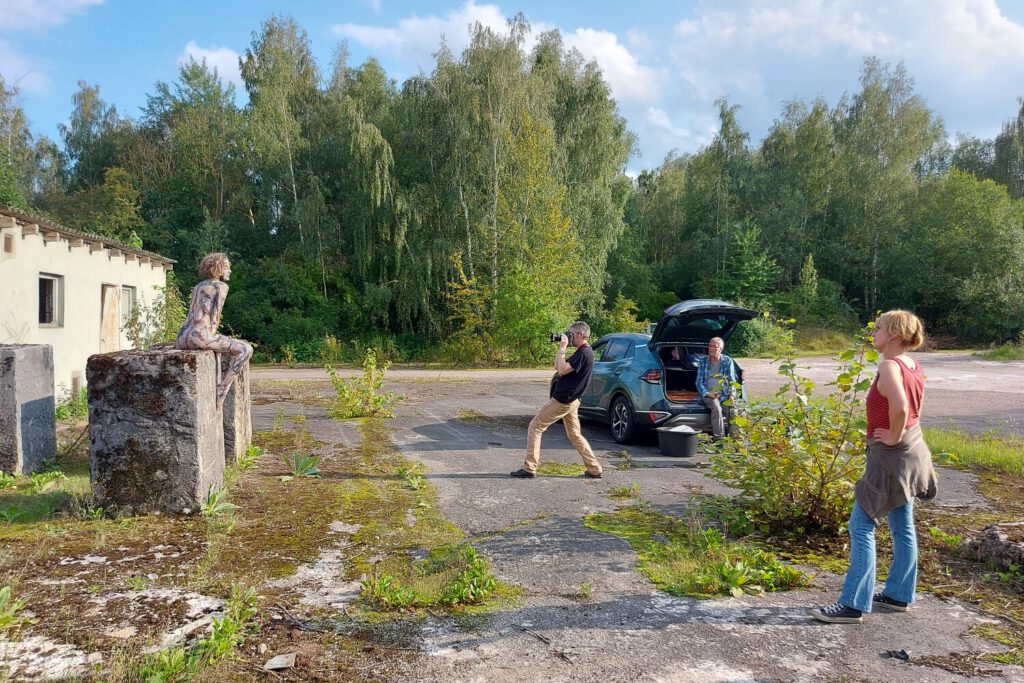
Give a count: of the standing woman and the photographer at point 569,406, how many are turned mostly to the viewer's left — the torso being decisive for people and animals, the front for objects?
2

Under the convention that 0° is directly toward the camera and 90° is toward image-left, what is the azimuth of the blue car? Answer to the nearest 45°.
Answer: approximately 135°

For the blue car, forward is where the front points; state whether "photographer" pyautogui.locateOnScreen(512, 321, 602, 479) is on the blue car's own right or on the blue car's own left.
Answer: on the blue car's own left

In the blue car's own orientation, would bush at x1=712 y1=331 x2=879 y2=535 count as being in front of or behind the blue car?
behind

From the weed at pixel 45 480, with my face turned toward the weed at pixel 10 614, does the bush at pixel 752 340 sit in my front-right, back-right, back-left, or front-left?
back-left

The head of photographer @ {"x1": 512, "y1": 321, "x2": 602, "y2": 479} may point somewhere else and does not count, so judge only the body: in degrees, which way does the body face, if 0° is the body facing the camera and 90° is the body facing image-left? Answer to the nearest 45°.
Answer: approximately 90°

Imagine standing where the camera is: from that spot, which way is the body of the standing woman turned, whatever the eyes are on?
to the viewer's left

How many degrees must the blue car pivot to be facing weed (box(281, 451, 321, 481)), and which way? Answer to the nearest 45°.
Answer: approximately 90° to its left

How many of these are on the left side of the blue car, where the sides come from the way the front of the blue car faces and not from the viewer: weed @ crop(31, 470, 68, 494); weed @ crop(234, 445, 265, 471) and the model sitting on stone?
3

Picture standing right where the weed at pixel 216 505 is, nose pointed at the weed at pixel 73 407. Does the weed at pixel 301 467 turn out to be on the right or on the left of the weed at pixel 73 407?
right

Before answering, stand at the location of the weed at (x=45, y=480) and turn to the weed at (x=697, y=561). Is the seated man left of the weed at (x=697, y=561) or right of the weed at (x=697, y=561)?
left

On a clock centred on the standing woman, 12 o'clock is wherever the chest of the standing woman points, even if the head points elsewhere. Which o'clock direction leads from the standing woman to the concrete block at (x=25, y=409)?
The concrete block is roughly at 12 o'clock from the standing woman.

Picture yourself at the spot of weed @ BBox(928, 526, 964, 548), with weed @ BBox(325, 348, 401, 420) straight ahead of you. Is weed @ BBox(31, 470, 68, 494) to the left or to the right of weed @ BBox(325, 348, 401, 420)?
left

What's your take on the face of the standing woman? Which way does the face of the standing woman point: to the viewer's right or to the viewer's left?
to the viewer's left

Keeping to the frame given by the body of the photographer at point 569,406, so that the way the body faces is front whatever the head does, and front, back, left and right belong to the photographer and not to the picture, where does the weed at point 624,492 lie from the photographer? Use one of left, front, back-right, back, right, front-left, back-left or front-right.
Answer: back-left
